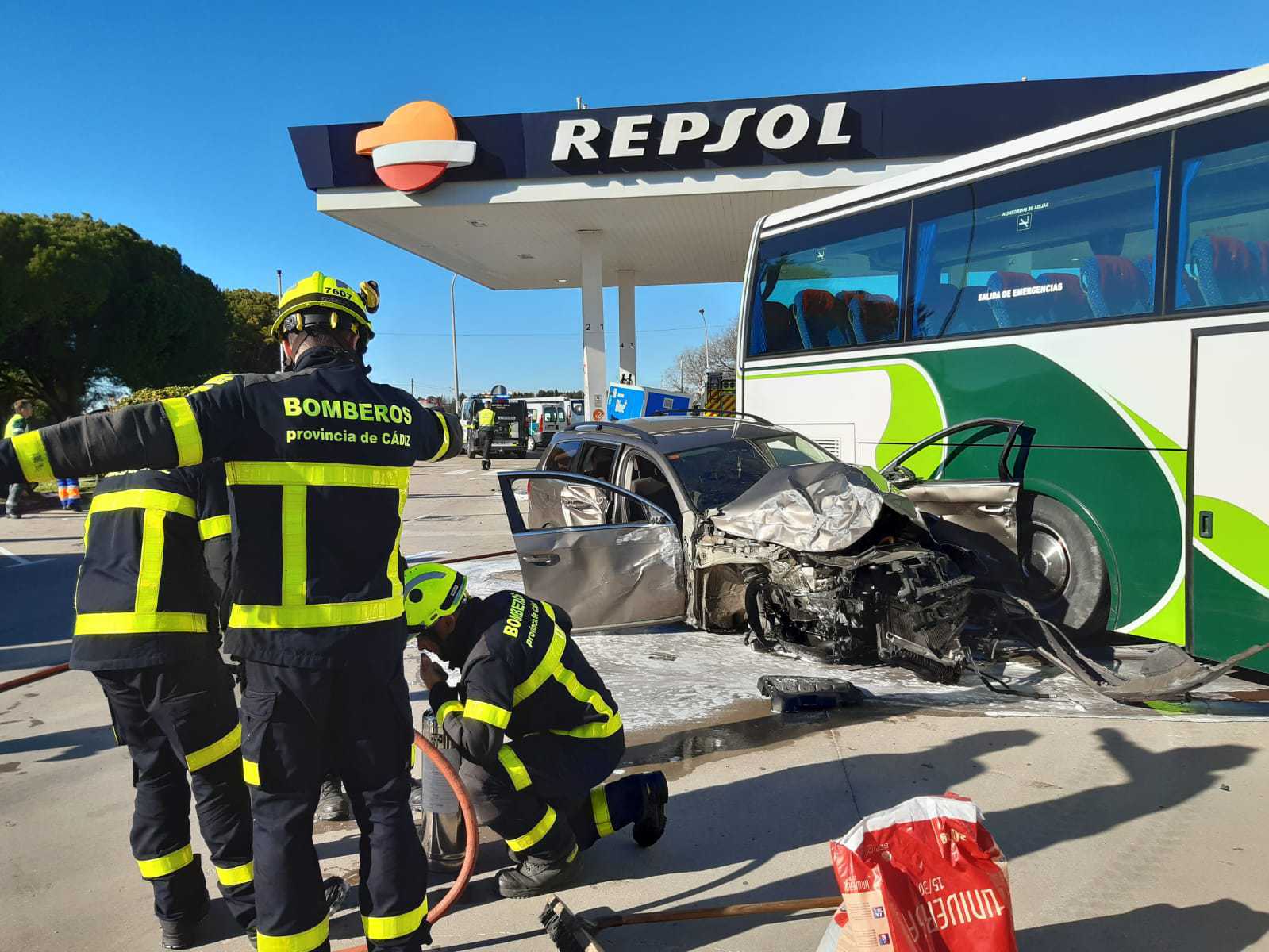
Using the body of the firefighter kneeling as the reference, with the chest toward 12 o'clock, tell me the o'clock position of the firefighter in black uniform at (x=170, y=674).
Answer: The firefighter in black uniform is roughly at 12 o'clock from the firefighter kneeling.

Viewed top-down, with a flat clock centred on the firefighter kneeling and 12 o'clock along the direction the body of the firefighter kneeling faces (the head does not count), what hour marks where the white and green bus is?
The white and green bus is roughly at 5 o'clock from the firefighter kneeling.

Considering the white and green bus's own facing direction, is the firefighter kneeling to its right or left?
on its right

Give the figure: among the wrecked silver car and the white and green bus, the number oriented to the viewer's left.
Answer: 0

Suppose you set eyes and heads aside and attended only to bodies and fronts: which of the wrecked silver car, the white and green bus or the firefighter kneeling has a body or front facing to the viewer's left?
the firefighter kneeling

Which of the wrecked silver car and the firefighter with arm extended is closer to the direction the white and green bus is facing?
the firefighter with arm extended

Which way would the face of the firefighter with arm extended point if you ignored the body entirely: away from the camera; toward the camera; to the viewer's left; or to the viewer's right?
away from the camera

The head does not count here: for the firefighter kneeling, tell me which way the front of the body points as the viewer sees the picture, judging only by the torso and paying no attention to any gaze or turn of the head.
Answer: to the viewer's left

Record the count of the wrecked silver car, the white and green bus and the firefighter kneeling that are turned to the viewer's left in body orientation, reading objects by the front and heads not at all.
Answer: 1

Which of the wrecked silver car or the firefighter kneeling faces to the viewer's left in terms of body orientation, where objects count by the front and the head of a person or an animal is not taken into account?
the firefighter kneeling

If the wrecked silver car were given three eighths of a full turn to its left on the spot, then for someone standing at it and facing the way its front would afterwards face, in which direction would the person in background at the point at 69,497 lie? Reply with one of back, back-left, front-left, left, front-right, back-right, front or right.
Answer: front-left

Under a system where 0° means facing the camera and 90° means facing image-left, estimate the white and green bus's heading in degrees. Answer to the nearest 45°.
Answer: approximately 315°

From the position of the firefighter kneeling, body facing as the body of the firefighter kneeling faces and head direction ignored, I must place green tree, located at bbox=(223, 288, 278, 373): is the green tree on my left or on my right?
on my right

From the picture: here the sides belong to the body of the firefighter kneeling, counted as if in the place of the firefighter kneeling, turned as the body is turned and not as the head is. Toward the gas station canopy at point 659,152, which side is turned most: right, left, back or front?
right

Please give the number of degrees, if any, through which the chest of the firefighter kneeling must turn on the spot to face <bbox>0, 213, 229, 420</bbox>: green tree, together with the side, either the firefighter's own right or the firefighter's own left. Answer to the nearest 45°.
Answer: approximately 45° to the firefighter's own right
